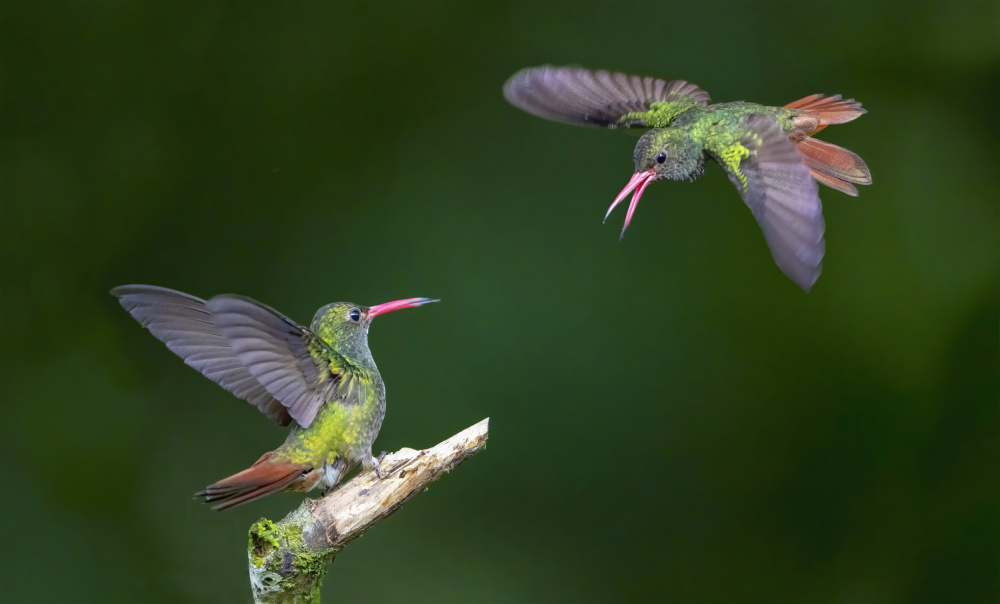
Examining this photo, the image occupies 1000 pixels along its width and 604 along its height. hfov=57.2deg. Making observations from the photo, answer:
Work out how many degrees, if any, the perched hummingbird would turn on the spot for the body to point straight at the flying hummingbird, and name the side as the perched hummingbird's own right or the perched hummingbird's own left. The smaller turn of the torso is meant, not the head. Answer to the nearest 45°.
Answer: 0° — it already faces it

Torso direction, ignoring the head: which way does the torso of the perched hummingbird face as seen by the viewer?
to the viewer's right
